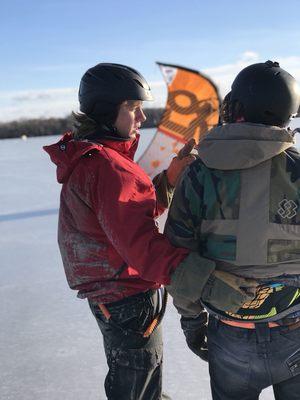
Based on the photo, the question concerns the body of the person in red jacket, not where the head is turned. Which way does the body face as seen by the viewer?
to the viewer's right

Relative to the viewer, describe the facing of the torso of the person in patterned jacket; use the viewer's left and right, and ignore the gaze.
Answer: facing away from the viewer

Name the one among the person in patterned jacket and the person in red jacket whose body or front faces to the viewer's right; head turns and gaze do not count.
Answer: the person in red jacket

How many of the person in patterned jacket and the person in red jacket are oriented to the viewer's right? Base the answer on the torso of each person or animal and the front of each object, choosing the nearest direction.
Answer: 1

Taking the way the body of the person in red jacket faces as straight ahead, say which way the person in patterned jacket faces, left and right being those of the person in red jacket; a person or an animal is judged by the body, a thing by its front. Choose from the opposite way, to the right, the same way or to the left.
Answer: to the left

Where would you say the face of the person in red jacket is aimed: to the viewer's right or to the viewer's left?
to the viewer's right
